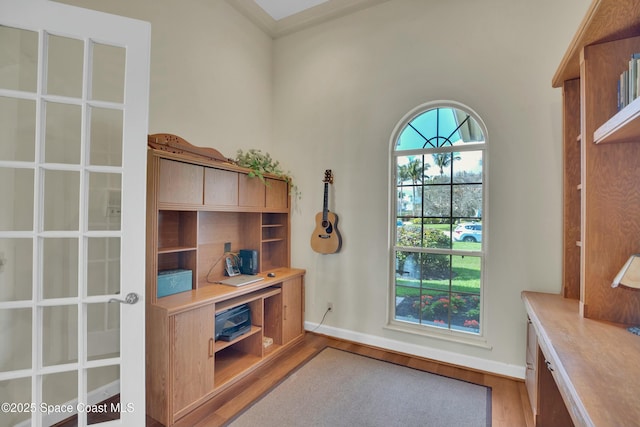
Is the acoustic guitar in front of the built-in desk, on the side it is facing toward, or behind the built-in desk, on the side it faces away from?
in front

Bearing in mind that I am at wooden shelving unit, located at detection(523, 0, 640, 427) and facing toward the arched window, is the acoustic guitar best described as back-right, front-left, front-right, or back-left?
front-left

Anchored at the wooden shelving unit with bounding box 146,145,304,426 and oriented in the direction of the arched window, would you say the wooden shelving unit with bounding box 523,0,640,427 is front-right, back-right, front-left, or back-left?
front-right

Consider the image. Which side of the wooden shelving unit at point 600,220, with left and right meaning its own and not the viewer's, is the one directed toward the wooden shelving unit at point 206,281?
front

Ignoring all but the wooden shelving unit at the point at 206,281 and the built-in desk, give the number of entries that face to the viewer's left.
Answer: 1

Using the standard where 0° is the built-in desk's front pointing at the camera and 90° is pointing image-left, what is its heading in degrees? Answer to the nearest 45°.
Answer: approximately 90°

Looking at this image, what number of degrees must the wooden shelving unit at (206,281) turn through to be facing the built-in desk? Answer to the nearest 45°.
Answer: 0° — it already faces it

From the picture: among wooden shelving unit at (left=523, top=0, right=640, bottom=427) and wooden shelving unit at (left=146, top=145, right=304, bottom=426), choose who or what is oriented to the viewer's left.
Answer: wooden shelving unit at (left=523, top=0, right=640, bottom=427)

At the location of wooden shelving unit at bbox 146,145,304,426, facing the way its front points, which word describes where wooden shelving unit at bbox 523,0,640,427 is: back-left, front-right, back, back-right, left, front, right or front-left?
front

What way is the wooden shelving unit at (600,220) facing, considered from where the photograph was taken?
facing to the left of the viewer

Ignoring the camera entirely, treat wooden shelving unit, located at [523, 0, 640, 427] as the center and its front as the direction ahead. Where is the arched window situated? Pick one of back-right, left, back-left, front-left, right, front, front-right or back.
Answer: front-right

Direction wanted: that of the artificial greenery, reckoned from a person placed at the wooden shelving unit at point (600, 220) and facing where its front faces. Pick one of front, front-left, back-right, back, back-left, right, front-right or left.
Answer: front

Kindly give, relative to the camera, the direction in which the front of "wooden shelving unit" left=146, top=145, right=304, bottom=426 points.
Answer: facing the viewer and to the right of the viewer

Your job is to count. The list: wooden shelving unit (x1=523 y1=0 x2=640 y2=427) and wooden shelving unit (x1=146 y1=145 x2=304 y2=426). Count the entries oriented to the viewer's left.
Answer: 1
